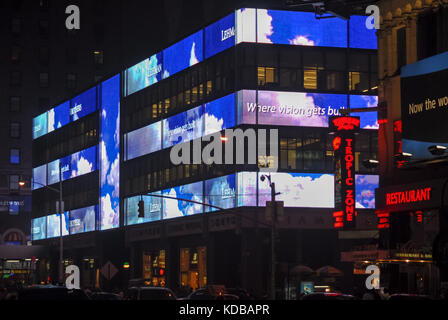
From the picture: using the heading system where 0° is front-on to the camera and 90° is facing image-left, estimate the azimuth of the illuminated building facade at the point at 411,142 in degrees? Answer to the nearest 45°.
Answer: approximately 45°

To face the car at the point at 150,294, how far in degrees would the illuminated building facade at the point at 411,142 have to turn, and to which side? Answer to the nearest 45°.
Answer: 0° — it already faces it
